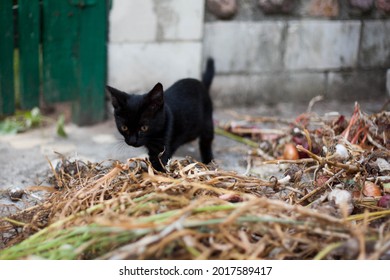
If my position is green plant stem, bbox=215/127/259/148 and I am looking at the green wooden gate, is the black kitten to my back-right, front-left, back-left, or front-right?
front-left

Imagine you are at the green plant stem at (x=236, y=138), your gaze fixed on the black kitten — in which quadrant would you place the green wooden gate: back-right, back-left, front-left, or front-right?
front-right

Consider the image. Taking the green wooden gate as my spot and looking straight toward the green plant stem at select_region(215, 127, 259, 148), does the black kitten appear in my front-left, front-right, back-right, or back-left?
front-right

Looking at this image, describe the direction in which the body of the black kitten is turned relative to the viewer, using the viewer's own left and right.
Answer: facing the viewer and to the left of the viewer

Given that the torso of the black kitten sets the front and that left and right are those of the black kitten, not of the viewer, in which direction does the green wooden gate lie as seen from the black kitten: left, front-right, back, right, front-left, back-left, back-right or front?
right

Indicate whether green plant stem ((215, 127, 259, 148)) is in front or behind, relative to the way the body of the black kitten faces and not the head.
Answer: behind
